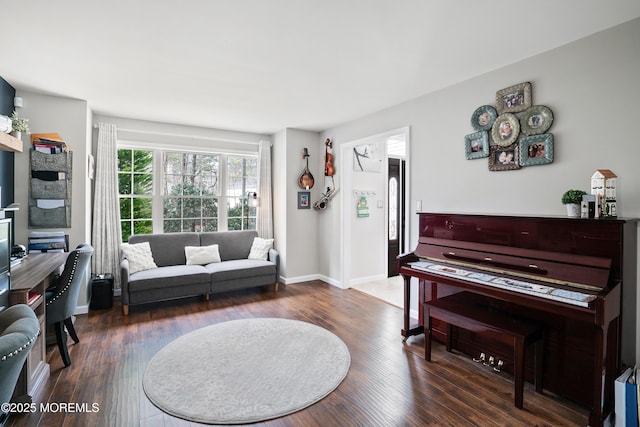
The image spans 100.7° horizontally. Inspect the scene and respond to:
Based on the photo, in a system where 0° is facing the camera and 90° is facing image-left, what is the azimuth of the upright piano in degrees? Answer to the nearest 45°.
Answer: approximately 45°

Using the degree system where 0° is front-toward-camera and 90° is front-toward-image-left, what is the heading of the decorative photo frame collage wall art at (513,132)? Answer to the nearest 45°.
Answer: approximately 45°

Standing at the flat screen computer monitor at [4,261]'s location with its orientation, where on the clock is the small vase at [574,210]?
The small vase is roughly at 12 o'clock from the flat screen computer monitor.

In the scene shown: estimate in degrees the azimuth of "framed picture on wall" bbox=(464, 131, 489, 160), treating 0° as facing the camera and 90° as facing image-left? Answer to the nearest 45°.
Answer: approximately 45°

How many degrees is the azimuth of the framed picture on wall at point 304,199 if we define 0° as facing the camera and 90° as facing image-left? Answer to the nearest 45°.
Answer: approximately 0°

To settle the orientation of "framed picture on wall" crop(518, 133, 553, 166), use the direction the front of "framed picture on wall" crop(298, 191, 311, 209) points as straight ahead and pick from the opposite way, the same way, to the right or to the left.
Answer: to the right

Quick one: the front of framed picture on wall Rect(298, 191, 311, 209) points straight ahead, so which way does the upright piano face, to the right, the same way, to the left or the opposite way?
to the right
